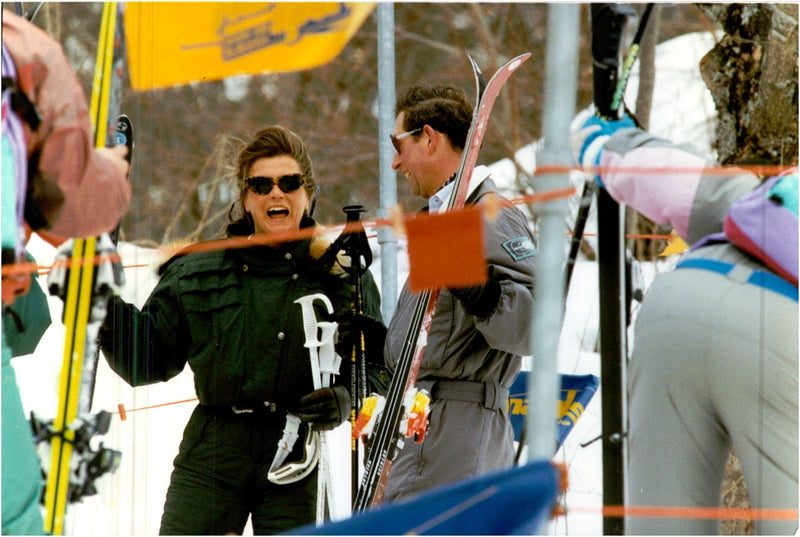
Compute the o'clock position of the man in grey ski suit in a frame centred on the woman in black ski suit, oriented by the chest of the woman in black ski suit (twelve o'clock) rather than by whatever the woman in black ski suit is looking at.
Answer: The man in grey ski suit is roughly at 10 o'clock from the woman in black ski suit.

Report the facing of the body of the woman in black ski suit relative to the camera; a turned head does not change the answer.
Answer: toward the camera

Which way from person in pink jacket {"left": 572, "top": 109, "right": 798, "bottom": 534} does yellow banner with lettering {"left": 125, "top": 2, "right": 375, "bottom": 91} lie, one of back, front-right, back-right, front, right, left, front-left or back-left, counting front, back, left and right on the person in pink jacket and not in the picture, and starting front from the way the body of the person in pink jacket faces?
left

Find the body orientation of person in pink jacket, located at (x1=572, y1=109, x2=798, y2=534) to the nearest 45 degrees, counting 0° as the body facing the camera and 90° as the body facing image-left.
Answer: approximately 180°

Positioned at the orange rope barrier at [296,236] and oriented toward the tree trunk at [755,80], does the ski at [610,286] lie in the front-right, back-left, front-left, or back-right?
front-right

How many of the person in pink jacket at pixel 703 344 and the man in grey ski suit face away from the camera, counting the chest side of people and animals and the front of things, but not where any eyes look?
1

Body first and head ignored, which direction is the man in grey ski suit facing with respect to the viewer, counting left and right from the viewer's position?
facing the viewer and to the left of the viewer

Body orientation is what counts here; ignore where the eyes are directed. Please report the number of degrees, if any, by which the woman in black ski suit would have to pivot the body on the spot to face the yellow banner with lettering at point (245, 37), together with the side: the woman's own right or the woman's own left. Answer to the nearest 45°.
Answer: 0° — they already face it

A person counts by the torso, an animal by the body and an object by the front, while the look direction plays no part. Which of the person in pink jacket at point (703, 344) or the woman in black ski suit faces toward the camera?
the woman in black ski suit

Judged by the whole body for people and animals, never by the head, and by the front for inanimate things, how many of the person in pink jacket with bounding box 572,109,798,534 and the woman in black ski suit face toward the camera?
1

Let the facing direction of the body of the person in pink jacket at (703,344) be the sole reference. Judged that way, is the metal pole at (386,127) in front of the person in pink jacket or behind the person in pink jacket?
in front

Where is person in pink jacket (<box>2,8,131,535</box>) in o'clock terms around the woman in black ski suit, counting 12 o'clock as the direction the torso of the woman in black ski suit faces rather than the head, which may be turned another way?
The person in pink jacket is roughly at 1 o'clock from the woman in black ski suit.

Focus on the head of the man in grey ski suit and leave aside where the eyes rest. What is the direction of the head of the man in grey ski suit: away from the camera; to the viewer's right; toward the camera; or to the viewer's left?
to the viewer's left

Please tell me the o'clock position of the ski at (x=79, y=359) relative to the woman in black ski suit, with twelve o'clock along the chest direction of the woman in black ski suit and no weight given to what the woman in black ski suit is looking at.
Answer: The ski is roughly at 1 o'clock from the woman in black ski suit.
